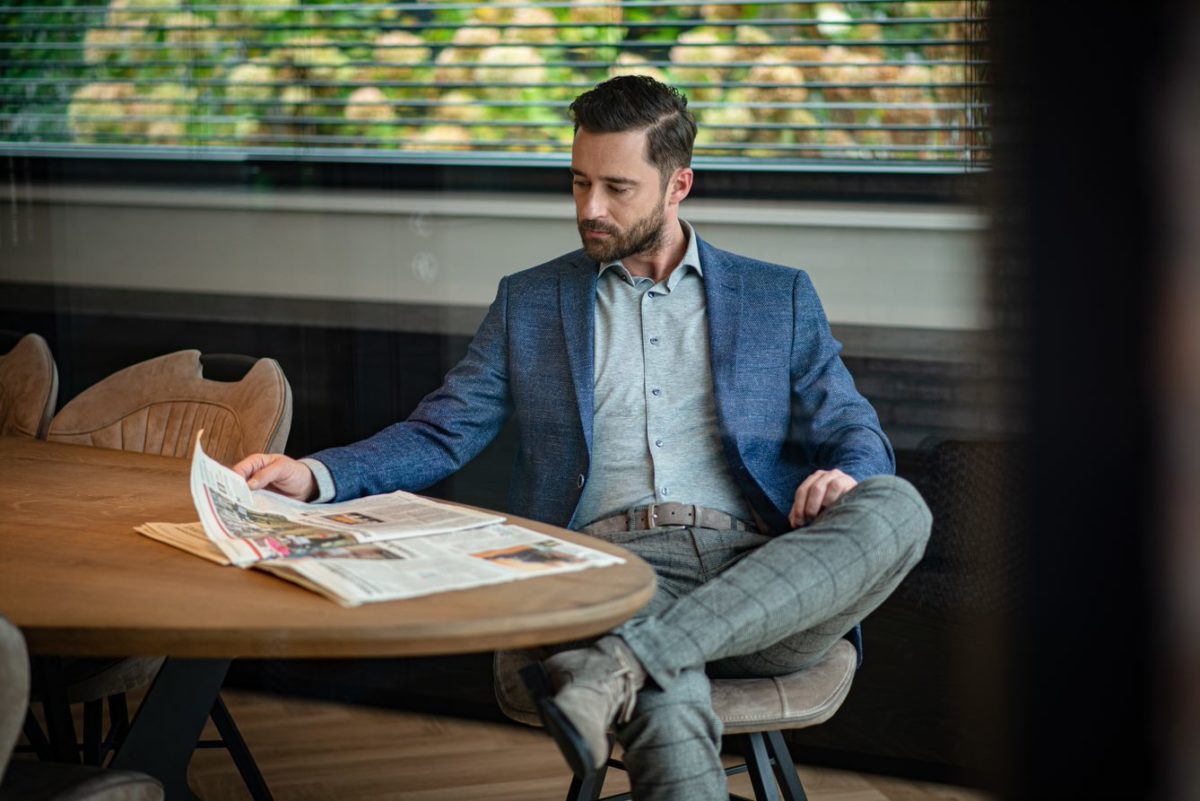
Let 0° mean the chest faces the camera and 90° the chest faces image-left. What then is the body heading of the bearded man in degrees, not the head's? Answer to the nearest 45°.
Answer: approximately 0°

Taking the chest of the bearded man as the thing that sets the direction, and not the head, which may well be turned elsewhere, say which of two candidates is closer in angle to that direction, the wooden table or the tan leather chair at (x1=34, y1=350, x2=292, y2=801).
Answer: the wooden table

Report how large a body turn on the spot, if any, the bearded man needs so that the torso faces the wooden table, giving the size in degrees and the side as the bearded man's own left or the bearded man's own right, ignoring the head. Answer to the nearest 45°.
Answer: approximately 45° to the bearded man's own right
